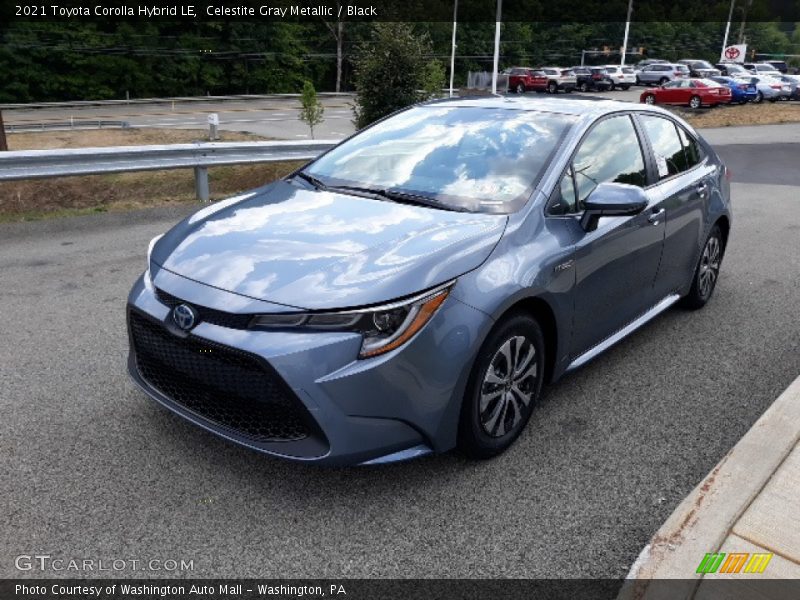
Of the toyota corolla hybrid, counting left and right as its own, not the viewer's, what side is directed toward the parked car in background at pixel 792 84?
back

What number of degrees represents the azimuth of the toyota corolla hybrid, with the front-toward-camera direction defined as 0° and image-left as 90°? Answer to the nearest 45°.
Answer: approximately 45°

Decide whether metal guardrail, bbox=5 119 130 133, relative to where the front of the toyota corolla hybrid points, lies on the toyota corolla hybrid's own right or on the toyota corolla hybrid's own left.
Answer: on the toyota corolla hybrid's own right

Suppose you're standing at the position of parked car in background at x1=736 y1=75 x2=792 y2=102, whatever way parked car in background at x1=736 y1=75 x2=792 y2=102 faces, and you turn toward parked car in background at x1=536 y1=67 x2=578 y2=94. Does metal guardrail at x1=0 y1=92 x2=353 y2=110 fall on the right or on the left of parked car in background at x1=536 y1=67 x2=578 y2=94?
left

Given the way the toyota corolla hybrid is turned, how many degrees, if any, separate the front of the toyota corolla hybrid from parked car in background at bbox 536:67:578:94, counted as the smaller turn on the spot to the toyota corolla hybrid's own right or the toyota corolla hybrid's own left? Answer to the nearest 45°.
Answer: approximately 135° to the toyota corolla hybrid's own right

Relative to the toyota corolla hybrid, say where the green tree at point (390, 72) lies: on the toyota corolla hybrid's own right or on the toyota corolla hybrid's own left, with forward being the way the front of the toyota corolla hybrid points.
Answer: on the toyota corolla hybrid's own right

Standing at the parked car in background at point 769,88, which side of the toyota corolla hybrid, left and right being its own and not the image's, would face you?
back

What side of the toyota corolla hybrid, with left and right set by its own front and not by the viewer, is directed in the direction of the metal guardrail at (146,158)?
right
